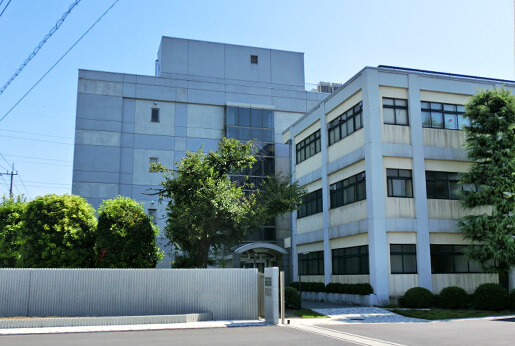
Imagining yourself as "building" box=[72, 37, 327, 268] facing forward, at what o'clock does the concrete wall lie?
The concrete wall is roughly at 12 o'clock from the building.

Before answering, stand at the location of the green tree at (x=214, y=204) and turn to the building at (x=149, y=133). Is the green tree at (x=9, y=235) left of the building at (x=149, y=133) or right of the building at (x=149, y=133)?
left

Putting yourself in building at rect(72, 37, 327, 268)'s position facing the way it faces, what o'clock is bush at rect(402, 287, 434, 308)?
The bush is roughly at 11 o'clock from the building.

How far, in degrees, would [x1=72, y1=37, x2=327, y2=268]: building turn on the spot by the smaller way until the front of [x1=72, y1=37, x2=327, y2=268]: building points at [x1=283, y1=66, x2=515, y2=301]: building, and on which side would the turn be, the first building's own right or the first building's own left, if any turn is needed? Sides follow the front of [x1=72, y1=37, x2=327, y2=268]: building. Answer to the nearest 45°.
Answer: approximately 45° to the first building's own left

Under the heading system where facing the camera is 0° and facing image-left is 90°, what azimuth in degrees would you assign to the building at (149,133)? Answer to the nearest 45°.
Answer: approximately 0°

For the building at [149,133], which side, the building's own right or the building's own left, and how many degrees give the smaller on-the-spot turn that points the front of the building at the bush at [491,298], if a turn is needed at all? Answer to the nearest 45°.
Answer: approximately 45° to the building's own left

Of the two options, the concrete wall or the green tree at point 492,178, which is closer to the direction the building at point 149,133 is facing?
the concrete wall

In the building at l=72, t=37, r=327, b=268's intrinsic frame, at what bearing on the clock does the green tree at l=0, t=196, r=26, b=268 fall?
The green tree is roughly at 1 o'clock from the building.

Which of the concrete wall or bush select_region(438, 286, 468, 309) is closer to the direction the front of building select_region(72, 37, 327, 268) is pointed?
the concrete wall

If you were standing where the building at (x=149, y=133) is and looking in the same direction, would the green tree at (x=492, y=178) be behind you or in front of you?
in front

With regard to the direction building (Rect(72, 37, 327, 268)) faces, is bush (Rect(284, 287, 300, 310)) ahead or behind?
ahead
